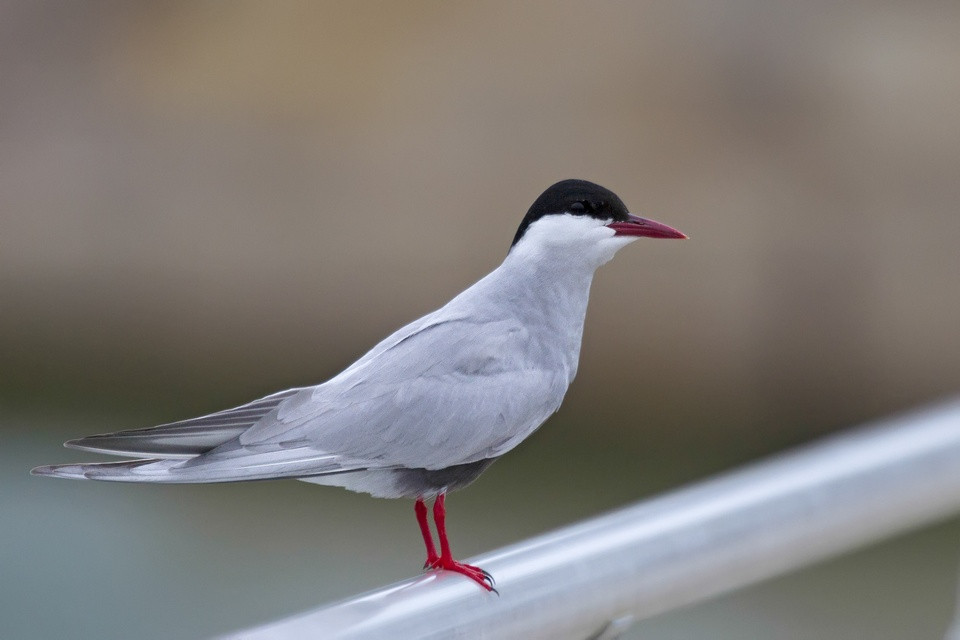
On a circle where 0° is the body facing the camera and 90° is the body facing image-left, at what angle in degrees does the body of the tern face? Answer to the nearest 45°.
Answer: approximately 270°
